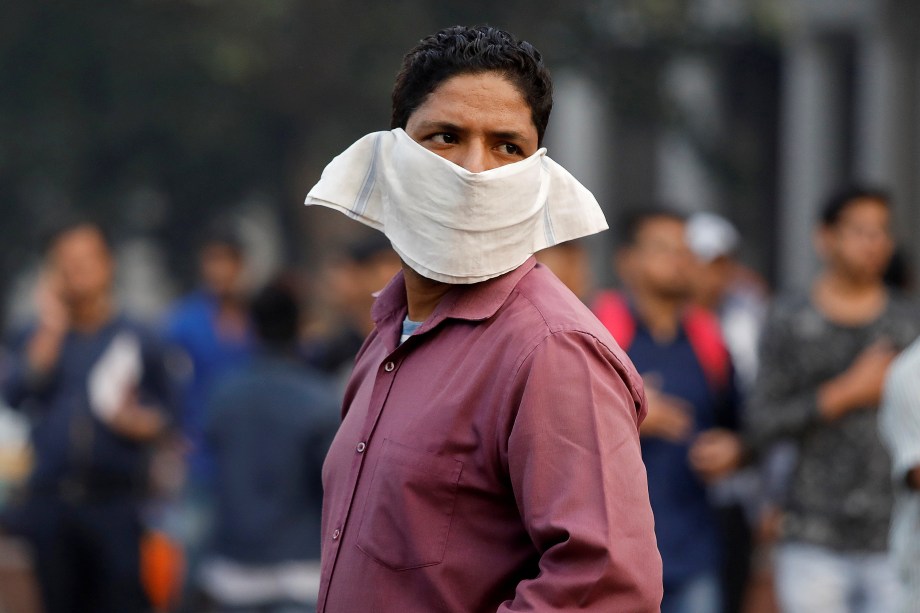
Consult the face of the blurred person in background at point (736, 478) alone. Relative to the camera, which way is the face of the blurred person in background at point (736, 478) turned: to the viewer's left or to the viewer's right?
to the viewer's left

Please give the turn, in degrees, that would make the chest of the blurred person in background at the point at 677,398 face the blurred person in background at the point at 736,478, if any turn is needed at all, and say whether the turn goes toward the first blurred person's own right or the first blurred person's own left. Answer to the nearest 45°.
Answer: approximately 135° to the first blurred person's own left

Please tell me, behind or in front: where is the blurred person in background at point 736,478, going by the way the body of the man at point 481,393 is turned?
behind

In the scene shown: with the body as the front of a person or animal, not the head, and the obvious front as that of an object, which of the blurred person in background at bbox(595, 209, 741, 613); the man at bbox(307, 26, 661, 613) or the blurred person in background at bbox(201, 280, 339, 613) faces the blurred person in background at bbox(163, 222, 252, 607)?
the blurred person in background at bbox(201, 280, 339, 613)

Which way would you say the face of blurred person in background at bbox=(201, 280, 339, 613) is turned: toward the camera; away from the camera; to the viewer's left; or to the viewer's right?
away from the camera

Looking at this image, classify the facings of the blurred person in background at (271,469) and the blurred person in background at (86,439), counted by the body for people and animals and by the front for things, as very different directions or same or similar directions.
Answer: very different directions

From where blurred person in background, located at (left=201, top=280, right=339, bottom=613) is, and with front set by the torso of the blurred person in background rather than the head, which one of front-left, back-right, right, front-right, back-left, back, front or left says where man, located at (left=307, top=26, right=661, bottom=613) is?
back

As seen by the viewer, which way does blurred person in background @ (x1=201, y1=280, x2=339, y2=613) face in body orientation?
away from the camera

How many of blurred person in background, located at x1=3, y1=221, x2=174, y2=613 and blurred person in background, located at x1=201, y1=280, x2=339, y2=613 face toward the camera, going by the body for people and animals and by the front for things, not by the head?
1

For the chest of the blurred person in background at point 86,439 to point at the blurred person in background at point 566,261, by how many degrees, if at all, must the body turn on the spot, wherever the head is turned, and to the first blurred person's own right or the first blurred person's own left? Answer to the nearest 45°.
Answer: approximately 45° to the first blurred person's own left

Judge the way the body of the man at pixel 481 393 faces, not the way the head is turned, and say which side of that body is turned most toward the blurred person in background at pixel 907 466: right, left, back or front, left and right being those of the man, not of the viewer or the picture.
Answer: back
